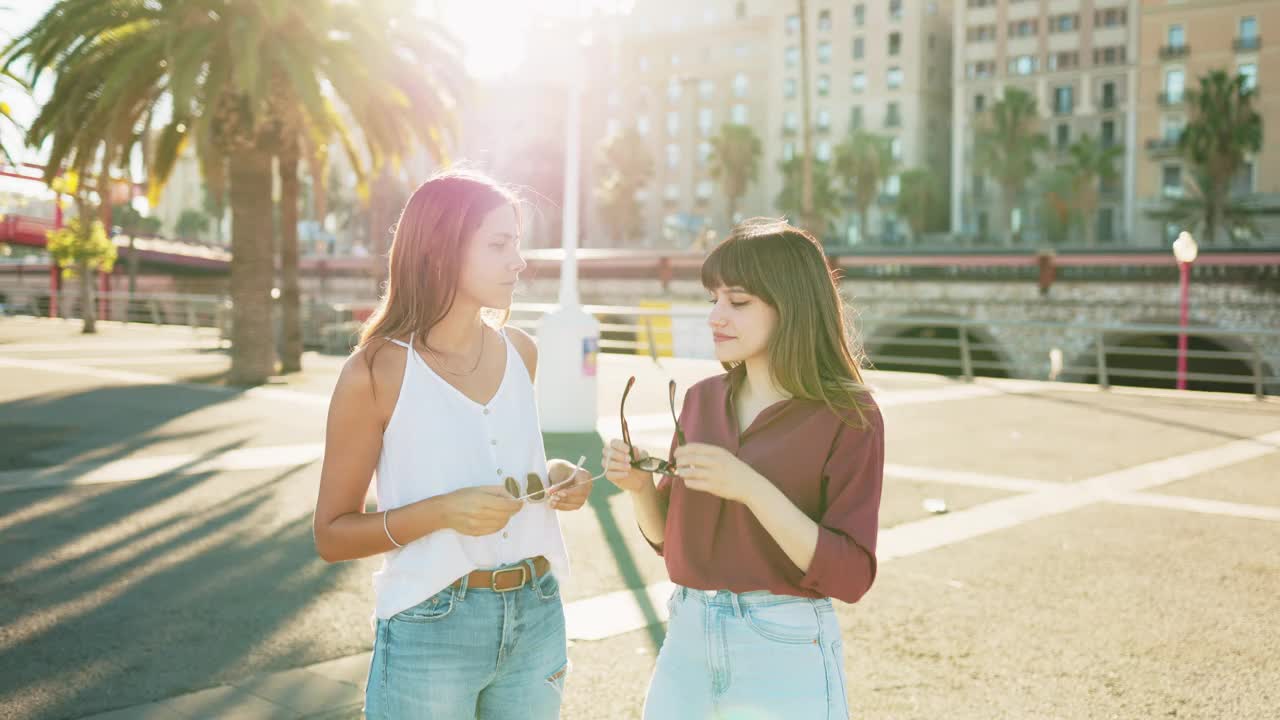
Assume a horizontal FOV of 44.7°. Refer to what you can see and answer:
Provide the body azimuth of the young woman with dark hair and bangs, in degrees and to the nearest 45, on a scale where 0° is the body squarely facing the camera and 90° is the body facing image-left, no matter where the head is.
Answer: approximately 45°

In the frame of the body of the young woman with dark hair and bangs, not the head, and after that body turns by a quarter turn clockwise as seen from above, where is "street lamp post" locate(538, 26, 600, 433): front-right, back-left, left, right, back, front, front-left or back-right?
front-right

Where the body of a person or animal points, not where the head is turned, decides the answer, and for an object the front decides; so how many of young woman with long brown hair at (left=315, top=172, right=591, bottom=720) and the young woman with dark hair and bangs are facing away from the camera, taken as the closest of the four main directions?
0

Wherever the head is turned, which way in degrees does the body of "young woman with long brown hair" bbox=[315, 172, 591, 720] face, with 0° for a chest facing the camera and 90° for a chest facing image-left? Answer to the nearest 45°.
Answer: approximately 315°

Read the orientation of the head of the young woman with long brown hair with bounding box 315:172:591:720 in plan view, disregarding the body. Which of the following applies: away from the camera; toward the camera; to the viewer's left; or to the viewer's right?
to the viewer's right

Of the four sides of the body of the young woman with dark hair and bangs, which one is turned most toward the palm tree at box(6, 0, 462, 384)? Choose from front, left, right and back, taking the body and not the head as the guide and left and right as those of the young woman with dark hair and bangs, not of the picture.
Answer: right

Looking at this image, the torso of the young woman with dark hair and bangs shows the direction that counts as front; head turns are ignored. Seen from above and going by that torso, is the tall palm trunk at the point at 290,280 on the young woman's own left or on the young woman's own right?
on the young woman's own right
